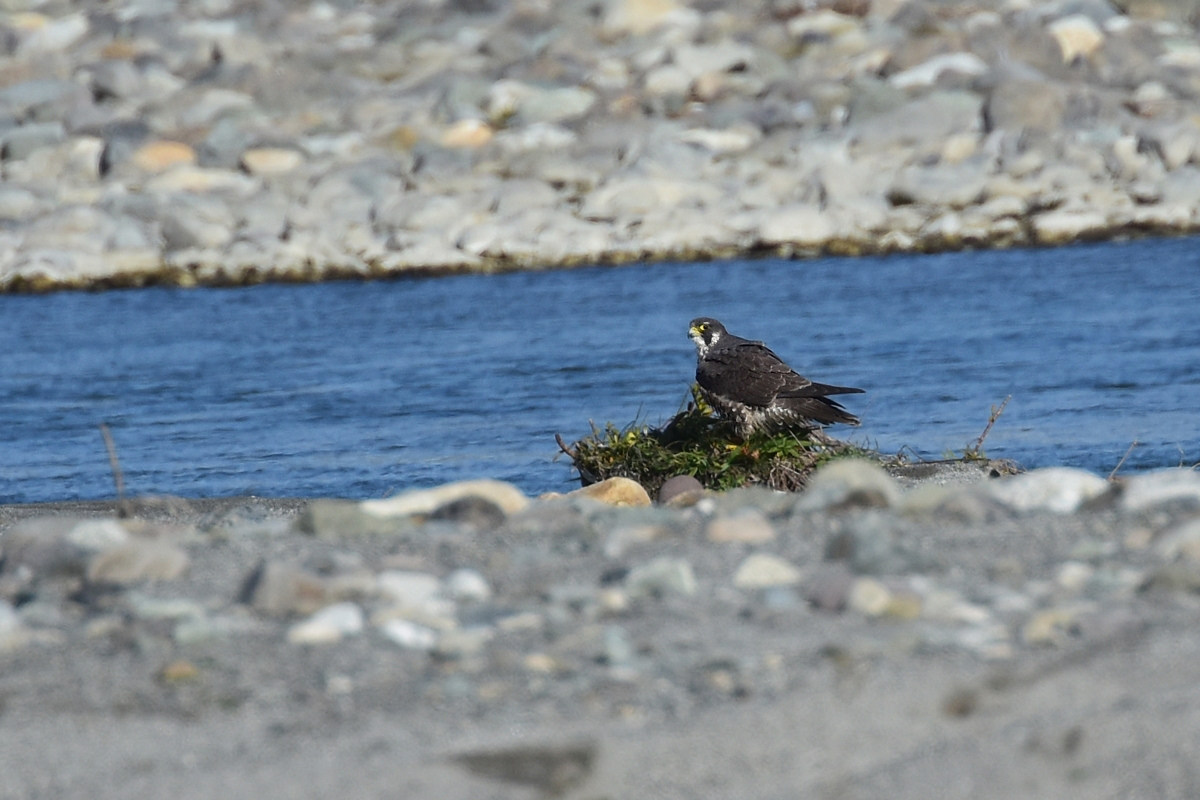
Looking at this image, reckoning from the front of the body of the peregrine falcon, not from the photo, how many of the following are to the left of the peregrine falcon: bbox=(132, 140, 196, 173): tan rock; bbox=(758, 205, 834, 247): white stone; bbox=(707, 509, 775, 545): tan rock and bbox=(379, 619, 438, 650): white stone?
2

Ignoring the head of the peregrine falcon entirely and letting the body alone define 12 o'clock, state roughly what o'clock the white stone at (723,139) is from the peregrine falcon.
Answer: The white stone is roughly at 3 o'clock from the peregrine falcon.

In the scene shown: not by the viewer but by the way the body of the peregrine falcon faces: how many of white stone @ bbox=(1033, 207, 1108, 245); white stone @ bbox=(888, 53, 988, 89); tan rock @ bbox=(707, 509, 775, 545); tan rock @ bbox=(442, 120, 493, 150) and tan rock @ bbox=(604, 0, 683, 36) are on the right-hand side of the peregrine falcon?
4

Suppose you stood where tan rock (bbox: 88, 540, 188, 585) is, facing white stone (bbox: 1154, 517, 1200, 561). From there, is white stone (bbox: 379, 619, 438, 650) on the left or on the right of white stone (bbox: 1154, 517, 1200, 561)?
right

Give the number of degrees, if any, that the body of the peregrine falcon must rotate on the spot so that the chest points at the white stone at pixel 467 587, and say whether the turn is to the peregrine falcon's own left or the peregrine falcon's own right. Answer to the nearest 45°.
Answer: approximately 90° to the peregrine falcon's own left

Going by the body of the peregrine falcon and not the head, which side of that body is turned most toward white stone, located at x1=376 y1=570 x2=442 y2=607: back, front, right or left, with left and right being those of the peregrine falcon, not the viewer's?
left

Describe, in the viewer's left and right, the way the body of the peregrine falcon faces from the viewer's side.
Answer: facing to the left of the viewer

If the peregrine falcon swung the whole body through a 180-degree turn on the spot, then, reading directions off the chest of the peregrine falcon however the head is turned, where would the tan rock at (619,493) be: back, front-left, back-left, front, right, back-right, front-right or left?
back-right

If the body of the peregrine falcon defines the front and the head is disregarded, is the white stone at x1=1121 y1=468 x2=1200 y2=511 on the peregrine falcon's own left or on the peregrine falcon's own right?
on the peregrine falcon's own left

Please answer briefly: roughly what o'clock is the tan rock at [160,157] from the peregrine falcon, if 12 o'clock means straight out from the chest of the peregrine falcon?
The tan rock is roughly at 2 o'clock from the peregrine falcon.

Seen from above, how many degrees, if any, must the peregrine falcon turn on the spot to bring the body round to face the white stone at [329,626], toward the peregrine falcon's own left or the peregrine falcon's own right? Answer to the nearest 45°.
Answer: approximately 90° to the peregrine falcon's own left

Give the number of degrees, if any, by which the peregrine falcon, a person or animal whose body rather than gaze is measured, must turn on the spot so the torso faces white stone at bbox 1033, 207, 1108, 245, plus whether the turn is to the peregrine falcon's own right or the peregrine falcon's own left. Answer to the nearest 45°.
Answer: approximately 90° to the peregrine falcon's own right

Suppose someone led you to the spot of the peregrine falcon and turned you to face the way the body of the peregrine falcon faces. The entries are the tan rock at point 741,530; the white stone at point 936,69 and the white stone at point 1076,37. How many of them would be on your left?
1

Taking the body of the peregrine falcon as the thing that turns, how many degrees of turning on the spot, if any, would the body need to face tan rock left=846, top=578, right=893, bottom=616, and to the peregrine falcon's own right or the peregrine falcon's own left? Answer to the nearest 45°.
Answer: approximately 90° to the peregrine falcon's own left

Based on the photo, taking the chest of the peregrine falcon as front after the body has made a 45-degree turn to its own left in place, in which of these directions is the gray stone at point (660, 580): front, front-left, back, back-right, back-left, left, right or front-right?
front-left

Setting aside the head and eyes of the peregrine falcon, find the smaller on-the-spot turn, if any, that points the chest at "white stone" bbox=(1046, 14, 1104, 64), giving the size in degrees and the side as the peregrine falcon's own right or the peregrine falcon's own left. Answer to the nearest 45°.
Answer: approximately 90° to the peregrine falcon's own right
